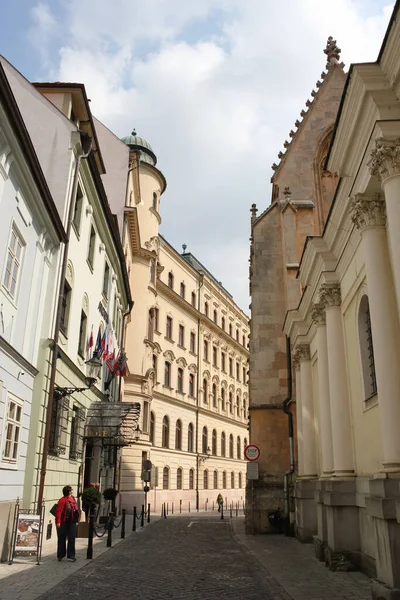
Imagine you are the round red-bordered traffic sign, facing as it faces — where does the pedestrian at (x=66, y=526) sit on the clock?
The pedestrian is roughly at 1 o'clock from the round red-bordered traffic sign.

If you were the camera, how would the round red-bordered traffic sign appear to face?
facing the viewer
